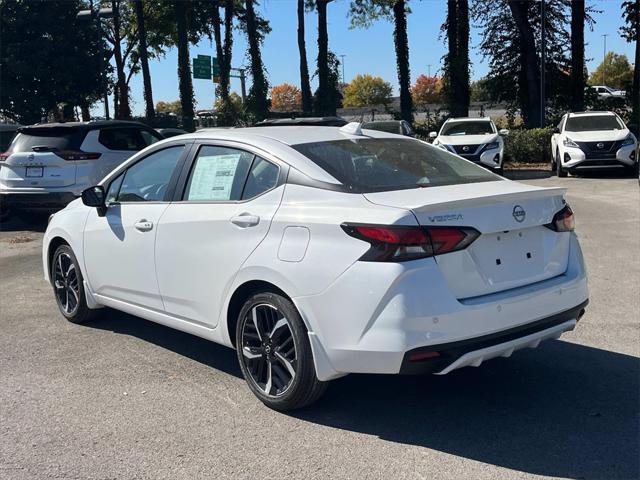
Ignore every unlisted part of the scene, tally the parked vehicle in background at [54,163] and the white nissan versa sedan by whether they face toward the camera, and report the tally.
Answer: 0

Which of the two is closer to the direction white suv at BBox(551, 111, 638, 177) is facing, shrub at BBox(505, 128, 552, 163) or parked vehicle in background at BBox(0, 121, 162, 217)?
the parked vehicle in background

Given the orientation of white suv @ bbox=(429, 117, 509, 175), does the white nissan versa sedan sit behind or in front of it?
in front

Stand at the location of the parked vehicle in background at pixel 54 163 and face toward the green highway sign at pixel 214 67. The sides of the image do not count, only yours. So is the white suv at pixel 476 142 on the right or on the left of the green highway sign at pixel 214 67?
right

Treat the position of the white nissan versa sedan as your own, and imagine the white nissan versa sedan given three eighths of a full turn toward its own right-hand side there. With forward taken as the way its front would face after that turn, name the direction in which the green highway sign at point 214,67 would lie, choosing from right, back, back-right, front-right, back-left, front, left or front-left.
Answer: left

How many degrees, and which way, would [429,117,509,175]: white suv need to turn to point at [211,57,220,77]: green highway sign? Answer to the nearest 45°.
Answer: approximately 135° to its right

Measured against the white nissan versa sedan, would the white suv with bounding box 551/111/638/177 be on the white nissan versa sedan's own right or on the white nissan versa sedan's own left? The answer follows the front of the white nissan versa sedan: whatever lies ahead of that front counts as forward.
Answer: on the white nissan versa sedan's own right

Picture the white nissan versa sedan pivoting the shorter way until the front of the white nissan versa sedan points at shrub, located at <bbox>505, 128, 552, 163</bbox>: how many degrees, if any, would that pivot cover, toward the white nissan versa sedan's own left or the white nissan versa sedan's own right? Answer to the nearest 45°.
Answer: approximately 45° to the white nissan versa sedan's own right

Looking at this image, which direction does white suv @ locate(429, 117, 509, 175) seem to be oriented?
toward the camera

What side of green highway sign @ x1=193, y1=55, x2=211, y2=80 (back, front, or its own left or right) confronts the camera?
front

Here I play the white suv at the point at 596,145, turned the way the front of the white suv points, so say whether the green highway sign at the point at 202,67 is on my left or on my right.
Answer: on my right

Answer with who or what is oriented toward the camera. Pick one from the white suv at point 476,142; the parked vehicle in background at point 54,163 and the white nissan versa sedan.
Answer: the white suv

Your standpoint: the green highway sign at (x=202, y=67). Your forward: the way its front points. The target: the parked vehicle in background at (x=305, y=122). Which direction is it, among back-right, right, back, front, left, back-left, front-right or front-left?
front

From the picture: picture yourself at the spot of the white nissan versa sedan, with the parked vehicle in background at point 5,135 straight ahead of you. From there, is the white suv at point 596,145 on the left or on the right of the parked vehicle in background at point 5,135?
right

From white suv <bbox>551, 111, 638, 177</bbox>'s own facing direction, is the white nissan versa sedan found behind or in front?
in front

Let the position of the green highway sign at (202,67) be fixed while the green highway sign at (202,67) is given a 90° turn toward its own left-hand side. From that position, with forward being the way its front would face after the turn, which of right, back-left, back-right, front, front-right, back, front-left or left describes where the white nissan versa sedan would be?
right

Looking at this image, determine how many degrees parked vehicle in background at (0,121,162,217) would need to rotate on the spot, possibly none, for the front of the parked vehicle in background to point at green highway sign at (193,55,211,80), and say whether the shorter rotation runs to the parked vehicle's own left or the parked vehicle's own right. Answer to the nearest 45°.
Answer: approximately 45° to the parked vehicle's own left

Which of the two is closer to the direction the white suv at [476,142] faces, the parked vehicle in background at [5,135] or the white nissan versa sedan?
the white nissan versa sedan
